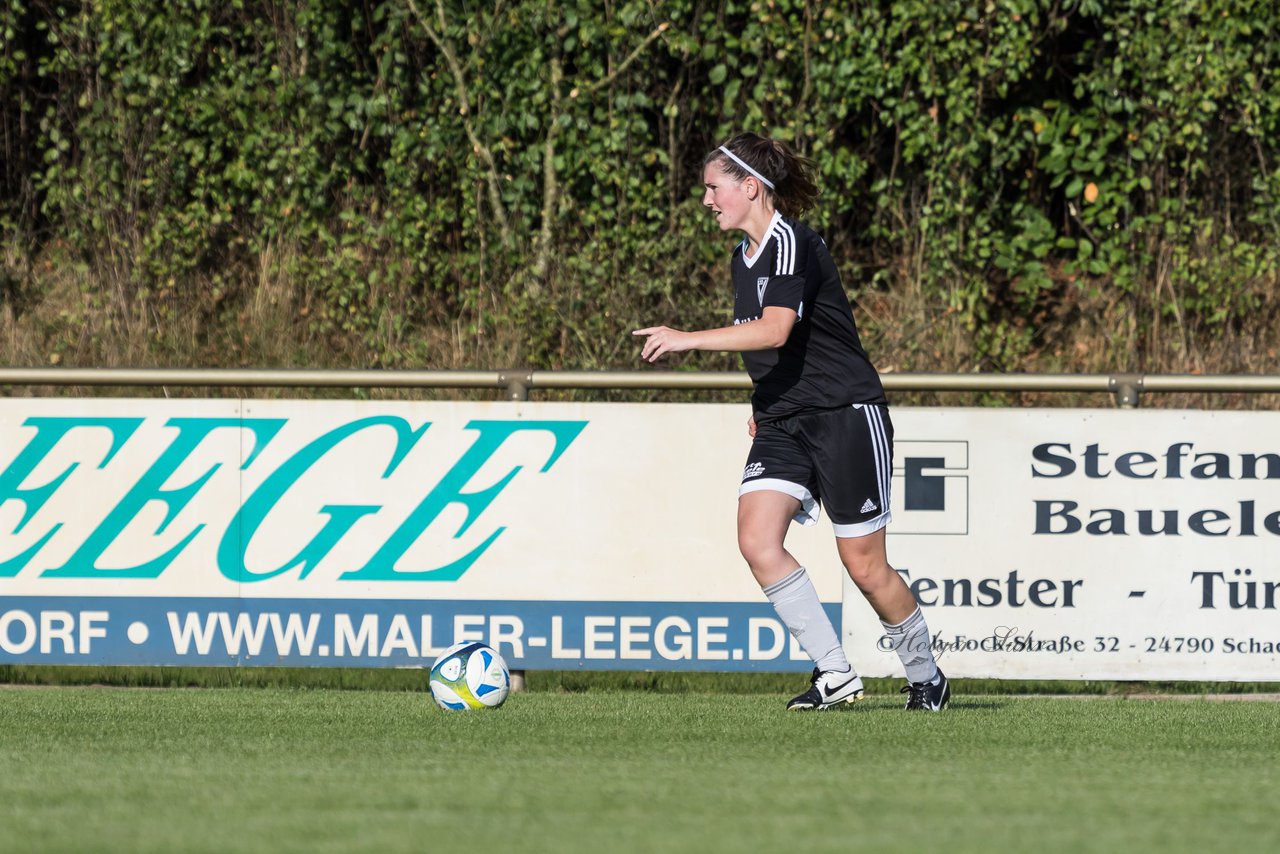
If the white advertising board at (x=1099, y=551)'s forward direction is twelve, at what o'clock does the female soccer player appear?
The female soccer player is roughly at 1 o'clock from the white advertising board.

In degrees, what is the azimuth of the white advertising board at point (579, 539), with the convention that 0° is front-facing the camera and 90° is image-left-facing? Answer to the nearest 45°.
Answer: approximately 0°

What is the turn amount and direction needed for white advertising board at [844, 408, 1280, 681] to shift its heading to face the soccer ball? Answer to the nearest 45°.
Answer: approximately 45° to its right

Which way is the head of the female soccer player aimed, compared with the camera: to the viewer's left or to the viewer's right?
to the viewer's left
